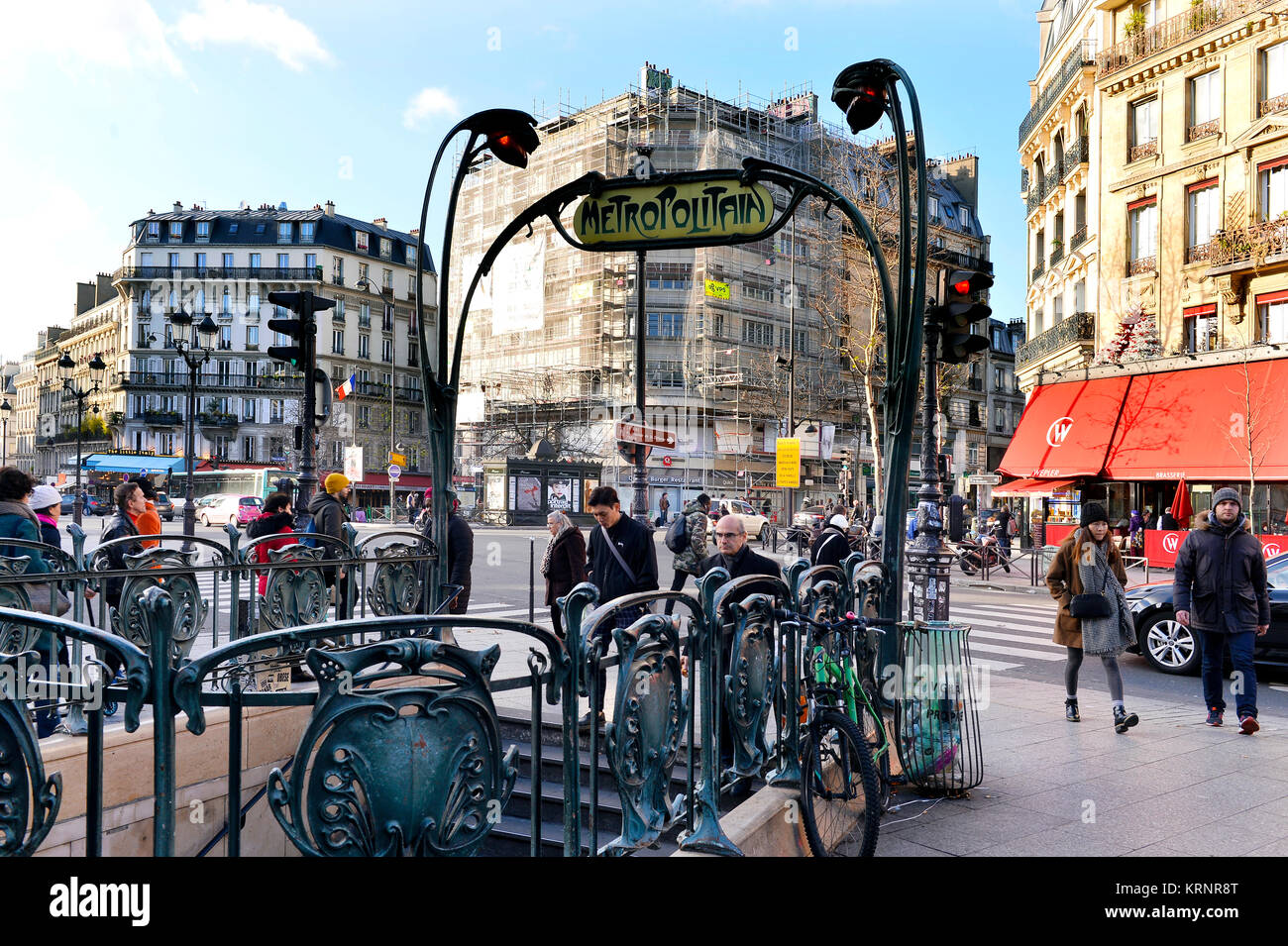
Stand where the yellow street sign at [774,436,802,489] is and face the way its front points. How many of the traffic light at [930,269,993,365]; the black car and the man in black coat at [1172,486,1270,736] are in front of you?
3

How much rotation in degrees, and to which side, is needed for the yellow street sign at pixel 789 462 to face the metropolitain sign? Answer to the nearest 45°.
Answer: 0° — it already faces it

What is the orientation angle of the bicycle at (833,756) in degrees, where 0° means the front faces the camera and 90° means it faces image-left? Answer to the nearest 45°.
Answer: approximately 0°

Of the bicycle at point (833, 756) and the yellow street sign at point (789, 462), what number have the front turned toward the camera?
2

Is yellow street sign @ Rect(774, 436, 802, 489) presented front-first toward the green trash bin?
yes
